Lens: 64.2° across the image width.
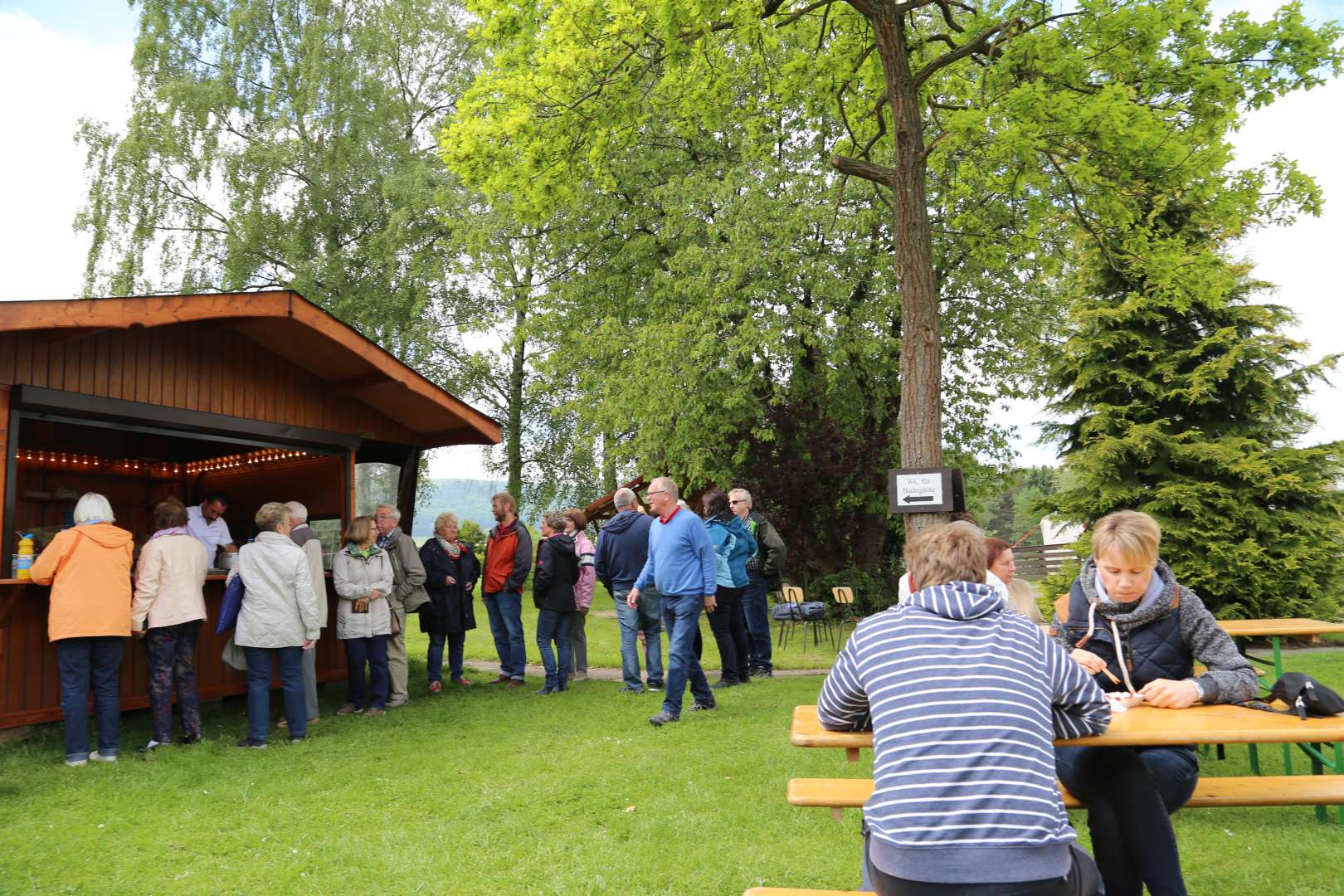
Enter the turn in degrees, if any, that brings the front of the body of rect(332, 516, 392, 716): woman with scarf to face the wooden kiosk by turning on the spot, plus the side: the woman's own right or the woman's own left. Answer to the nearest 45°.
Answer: approximately 135° to the woman's own right

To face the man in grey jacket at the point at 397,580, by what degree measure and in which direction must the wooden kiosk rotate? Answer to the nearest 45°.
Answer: approximately 45° to its left

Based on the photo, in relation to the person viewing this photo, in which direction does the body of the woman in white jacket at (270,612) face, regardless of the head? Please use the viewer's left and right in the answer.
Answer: facing away from the viewer

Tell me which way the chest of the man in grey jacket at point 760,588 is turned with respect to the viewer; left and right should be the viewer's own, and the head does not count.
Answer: facing to the left of the viewer

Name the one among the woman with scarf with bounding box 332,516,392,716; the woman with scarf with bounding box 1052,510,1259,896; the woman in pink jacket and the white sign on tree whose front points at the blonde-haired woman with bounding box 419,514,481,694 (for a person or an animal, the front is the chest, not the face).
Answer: the woman in pink jacket

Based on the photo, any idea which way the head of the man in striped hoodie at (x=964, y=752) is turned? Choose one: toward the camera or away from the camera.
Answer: away from the camera

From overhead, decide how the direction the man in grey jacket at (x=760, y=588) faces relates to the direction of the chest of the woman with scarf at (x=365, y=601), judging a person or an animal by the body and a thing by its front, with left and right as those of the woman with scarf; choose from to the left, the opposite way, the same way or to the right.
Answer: to the right

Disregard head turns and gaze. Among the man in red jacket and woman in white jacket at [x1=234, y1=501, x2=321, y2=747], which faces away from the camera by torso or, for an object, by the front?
the woman in white jacket

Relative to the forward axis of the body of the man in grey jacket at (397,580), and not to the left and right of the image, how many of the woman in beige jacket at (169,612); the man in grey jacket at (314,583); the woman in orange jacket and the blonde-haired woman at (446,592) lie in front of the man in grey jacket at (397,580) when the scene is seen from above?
3

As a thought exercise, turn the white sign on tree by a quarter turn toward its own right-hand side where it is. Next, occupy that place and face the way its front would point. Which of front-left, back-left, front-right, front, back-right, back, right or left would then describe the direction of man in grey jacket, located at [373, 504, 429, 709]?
front

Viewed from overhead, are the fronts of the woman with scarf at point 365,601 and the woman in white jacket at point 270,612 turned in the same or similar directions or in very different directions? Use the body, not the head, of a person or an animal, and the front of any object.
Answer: very different directions

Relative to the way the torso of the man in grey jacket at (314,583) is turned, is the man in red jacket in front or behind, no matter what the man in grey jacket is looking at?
behind

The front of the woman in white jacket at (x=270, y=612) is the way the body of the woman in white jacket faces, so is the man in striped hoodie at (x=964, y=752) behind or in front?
behind

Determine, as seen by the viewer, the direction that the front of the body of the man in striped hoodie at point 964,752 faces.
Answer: away from the camera

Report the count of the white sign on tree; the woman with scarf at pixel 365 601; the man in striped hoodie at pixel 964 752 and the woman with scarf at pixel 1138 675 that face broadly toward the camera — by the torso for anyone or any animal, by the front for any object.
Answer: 3

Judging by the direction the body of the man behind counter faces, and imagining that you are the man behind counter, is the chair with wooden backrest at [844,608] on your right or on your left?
on your left
